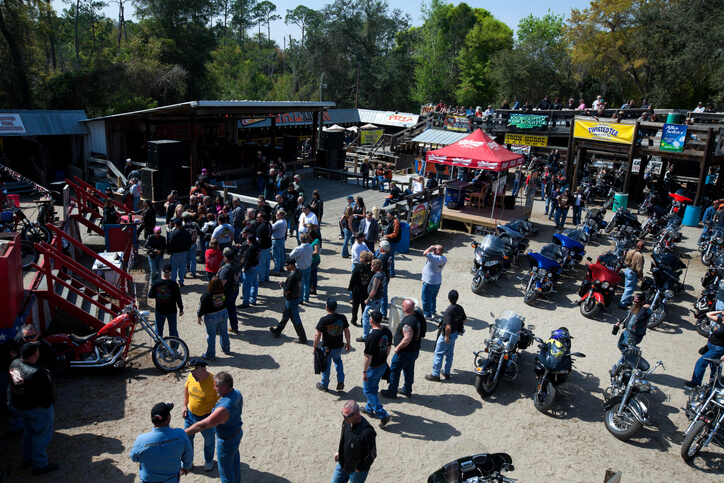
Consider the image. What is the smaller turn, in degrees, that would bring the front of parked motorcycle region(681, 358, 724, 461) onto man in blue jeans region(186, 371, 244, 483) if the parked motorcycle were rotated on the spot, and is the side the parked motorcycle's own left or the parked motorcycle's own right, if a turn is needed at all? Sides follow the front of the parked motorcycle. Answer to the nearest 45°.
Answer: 0° — it already faces them

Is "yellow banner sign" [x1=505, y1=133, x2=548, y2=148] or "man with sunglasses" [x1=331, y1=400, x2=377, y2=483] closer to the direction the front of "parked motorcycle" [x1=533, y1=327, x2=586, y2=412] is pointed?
the man with sunglasses

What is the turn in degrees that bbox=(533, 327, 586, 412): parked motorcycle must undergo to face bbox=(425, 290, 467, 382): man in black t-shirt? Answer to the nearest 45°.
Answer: approximately 45° to its right

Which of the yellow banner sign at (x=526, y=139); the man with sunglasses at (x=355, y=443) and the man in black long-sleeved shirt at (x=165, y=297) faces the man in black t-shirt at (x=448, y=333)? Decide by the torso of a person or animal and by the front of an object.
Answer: the yellow banner sign

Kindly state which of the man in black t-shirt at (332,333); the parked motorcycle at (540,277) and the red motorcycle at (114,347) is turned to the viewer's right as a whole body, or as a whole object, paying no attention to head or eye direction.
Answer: the red motorcycle

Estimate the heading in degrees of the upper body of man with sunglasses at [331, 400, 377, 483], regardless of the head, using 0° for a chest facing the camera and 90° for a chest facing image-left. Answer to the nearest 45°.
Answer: approximately 45°

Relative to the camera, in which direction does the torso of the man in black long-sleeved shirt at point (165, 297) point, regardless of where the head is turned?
away from the camera

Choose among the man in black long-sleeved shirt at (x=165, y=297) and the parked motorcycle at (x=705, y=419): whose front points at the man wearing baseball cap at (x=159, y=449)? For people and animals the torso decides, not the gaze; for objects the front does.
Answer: the parked motorcycle

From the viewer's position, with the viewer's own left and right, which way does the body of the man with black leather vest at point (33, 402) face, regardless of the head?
facing away from the viewer and to the right of the viewer

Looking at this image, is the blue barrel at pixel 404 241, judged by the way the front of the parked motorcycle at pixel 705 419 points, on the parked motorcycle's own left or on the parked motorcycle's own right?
on the parked motorcycle's own right
